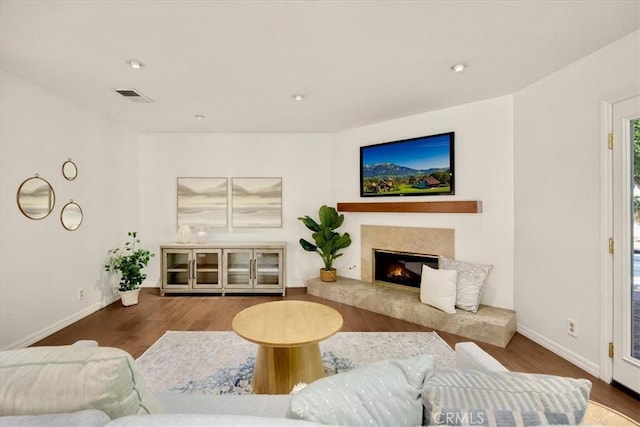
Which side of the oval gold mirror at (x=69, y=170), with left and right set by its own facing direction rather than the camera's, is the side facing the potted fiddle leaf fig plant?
front

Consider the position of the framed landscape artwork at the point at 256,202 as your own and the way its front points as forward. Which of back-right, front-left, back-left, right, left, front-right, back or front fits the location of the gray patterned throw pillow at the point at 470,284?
front-left

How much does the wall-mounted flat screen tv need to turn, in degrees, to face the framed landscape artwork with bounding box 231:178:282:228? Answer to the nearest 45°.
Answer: approximately 45° to its right

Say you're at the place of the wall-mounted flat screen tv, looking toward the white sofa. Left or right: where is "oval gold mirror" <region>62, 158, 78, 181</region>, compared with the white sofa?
right

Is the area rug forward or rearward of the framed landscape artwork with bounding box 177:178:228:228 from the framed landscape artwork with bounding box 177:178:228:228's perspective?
forward

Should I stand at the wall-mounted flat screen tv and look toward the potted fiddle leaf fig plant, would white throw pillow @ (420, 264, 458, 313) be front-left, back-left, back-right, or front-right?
back-left

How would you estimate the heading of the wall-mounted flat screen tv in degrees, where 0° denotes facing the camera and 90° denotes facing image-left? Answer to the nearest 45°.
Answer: approximately 45°

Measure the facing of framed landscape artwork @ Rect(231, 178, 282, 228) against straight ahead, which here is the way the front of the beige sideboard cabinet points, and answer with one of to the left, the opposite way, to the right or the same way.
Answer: the same way

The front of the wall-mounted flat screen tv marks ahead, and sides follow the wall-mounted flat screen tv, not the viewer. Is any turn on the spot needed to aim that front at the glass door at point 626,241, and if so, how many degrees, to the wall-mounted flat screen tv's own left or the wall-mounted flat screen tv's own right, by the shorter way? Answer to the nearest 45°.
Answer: approximately 90° to the wall-mounted flat screen tv's own left

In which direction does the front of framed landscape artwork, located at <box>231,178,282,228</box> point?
toward the camera

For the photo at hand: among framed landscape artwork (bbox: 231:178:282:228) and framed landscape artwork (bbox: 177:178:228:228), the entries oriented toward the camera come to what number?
2

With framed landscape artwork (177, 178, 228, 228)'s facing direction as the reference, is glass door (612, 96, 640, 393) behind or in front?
in front

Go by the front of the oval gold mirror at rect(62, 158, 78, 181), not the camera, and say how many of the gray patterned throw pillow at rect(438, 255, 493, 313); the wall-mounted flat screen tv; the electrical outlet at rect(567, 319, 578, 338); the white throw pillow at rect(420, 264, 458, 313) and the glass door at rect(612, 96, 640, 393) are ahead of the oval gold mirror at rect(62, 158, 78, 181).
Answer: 5

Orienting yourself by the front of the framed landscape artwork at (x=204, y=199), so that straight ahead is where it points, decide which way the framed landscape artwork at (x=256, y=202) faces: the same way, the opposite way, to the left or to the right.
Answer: the same way

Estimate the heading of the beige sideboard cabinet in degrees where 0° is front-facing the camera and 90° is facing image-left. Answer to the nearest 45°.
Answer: approximately 0°
